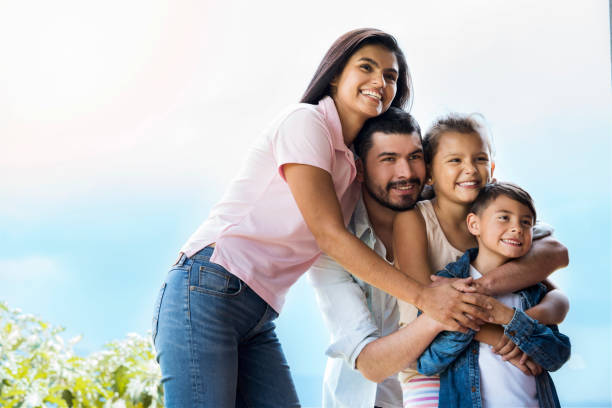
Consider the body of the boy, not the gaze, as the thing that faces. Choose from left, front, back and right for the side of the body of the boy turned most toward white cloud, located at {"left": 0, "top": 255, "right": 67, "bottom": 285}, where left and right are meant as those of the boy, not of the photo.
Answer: back

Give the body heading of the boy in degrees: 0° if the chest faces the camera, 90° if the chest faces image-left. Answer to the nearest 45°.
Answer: approximately 315°

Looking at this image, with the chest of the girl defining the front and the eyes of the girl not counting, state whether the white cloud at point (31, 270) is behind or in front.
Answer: behind
